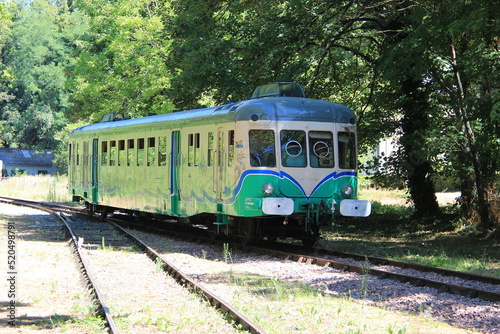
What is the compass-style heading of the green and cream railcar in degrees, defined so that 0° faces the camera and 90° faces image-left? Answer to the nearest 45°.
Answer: approximately 315°

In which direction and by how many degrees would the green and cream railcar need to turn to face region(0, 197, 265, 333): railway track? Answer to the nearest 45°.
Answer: approximately 90° to its right

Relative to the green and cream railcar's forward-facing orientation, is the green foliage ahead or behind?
behind

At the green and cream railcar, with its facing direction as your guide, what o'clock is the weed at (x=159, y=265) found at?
The weed is roughly at 1 o'clock from the green and cream railcar.

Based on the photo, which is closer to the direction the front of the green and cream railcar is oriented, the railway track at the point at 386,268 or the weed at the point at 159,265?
the railway track

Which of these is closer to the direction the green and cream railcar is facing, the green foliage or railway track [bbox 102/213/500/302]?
the railway track
